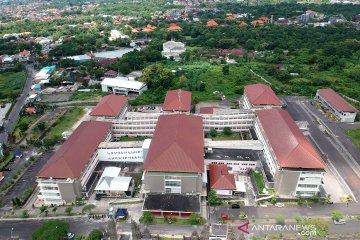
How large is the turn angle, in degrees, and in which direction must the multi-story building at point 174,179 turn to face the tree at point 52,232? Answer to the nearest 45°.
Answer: approximately 45° to its right

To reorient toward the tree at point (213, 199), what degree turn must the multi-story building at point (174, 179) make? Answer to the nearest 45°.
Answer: approximately 90° to its left

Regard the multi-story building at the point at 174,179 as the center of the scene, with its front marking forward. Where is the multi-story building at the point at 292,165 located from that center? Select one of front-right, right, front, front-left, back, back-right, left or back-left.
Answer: left

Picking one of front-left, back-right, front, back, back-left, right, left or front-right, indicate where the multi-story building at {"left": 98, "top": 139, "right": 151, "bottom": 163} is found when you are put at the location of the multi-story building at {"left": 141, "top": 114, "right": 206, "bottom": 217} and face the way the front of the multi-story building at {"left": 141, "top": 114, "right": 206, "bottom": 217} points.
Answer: back-right

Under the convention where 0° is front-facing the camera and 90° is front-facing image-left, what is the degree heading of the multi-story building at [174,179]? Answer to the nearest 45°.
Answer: approximately 0°

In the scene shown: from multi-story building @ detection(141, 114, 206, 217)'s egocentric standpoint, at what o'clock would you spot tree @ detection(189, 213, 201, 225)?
The tree is roughly at 11 o'clock from the multi-story building.

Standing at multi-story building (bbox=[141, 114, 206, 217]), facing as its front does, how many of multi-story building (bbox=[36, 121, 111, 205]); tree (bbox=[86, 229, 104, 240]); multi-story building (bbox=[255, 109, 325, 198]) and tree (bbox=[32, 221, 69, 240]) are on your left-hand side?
1

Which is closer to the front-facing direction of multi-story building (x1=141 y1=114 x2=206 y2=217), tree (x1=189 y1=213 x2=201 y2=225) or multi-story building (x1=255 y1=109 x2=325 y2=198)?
the tree

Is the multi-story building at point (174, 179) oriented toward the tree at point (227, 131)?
no

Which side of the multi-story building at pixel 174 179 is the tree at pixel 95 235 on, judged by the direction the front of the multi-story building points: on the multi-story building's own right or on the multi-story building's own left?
on the multi-story building's own right

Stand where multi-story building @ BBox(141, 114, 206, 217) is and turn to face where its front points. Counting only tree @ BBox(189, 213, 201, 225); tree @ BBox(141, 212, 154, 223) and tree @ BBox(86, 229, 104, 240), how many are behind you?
0

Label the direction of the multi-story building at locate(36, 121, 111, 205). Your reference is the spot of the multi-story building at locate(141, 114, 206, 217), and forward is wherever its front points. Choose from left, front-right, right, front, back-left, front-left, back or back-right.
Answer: right

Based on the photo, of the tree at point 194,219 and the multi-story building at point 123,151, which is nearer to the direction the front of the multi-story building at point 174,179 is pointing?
the tree

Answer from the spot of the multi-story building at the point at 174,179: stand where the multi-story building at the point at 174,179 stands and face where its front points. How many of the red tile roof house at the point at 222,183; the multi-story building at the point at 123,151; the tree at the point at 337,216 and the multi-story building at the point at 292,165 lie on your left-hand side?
3

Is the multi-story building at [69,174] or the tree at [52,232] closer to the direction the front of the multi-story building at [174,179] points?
the tree

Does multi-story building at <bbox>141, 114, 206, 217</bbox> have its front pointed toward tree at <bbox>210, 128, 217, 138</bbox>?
no

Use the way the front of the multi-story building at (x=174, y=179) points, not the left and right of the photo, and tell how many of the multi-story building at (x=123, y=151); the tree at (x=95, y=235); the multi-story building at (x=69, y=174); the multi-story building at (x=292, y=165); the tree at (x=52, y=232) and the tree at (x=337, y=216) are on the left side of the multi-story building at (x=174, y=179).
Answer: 2

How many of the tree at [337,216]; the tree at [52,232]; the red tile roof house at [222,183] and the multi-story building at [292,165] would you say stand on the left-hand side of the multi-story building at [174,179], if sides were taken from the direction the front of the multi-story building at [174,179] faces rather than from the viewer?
3

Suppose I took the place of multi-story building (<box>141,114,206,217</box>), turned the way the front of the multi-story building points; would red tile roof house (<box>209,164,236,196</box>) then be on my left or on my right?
on my left

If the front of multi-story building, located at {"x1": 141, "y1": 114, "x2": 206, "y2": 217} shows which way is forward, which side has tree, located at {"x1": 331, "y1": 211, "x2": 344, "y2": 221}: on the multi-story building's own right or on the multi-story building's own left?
on the multi-story building's own left
